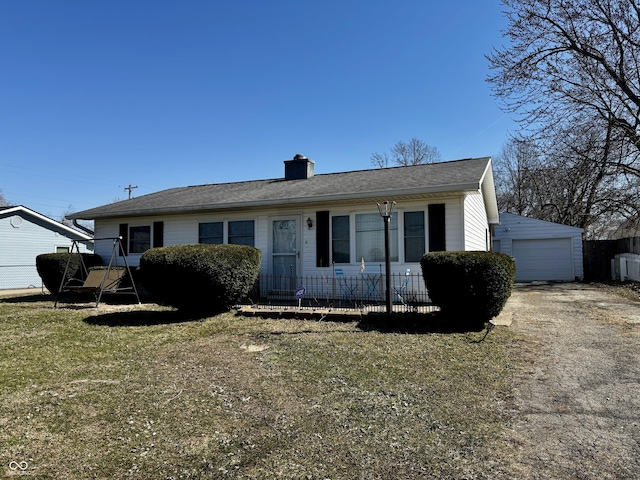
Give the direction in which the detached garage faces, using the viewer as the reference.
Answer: facing the viewer

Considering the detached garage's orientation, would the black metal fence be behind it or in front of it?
in front

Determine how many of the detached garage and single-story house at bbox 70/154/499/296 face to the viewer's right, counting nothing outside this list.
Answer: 0

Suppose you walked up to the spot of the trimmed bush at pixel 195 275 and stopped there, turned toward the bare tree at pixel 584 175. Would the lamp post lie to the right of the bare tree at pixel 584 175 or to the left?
right

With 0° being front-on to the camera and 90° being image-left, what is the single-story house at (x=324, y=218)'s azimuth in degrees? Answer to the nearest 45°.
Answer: approximately 45°

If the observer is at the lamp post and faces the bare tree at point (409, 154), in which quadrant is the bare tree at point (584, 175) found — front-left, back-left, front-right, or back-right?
front-right

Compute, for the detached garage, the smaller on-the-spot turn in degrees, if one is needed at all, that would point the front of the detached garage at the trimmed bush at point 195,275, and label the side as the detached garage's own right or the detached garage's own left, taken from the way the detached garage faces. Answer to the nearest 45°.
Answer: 0° — it already faces it

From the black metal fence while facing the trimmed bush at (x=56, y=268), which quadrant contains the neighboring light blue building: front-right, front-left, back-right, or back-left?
front-right

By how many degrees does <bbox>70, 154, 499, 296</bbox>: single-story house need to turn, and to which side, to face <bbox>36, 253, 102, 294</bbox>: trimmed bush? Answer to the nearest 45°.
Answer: approximately 45° to its right

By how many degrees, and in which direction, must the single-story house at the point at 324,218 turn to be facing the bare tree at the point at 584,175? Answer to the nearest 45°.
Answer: approximately 180°

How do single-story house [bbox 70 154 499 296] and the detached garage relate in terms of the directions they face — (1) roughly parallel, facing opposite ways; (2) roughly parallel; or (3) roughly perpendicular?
roughly parallel
